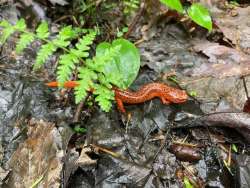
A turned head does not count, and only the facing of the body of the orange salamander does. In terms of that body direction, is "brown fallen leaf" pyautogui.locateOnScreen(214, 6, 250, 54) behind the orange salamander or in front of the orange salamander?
in front

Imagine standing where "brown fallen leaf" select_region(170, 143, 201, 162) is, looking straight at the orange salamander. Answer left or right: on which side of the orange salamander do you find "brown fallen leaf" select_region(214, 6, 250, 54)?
right

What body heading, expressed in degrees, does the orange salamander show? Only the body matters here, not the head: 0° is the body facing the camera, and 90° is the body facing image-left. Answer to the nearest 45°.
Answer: approximately 270°

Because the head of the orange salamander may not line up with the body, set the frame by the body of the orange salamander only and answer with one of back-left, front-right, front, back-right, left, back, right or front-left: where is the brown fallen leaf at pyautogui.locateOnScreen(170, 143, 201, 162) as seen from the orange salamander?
right

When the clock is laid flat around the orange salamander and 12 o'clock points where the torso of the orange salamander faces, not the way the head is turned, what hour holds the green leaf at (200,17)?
The green leaf is roughly at 11 o'clock from the orange salamander.

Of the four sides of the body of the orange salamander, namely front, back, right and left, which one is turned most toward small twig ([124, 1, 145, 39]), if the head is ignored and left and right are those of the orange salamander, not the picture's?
left

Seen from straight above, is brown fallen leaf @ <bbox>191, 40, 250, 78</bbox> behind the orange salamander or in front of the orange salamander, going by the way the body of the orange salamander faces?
in front

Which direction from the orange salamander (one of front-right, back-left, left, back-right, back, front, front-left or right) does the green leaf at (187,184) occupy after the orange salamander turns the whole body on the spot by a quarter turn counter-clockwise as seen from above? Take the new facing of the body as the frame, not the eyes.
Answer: back

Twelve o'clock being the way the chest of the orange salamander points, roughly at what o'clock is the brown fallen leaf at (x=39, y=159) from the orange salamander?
The brown fallen leaf is roughly at 5 o'clock from the orange salamander.
